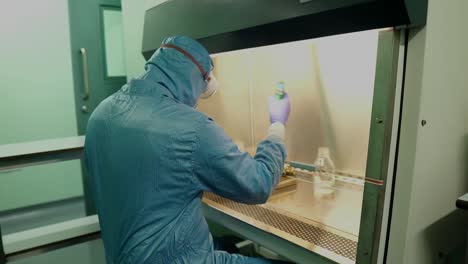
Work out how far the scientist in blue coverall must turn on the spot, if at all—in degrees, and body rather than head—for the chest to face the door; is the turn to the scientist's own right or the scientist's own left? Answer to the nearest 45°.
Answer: approximately 45° to the scientist's own left

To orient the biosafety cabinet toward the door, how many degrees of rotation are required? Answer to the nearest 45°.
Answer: approximately 90° to its right

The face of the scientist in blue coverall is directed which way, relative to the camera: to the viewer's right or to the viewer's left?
to the viewer's right

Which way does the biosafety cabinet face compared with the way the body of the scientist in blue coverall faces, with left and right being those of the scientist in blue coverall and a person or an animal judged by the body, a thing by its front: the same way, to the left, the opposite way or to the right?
the opposite way

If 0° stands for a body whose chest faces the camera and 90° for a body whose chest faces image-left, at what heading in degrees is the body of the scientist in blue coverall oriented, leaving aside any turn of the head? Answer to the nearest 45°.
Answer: approximately 225°
